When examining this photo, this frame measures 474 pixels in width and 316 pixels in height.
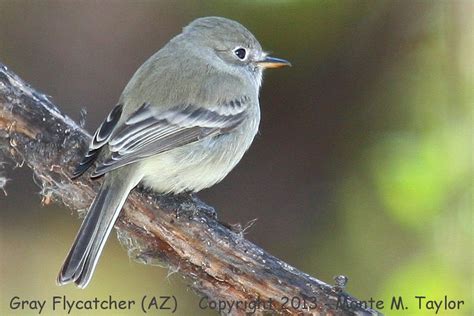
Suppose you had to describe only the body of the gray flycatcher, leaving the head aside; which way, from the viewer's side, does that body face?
to the viewer's right
